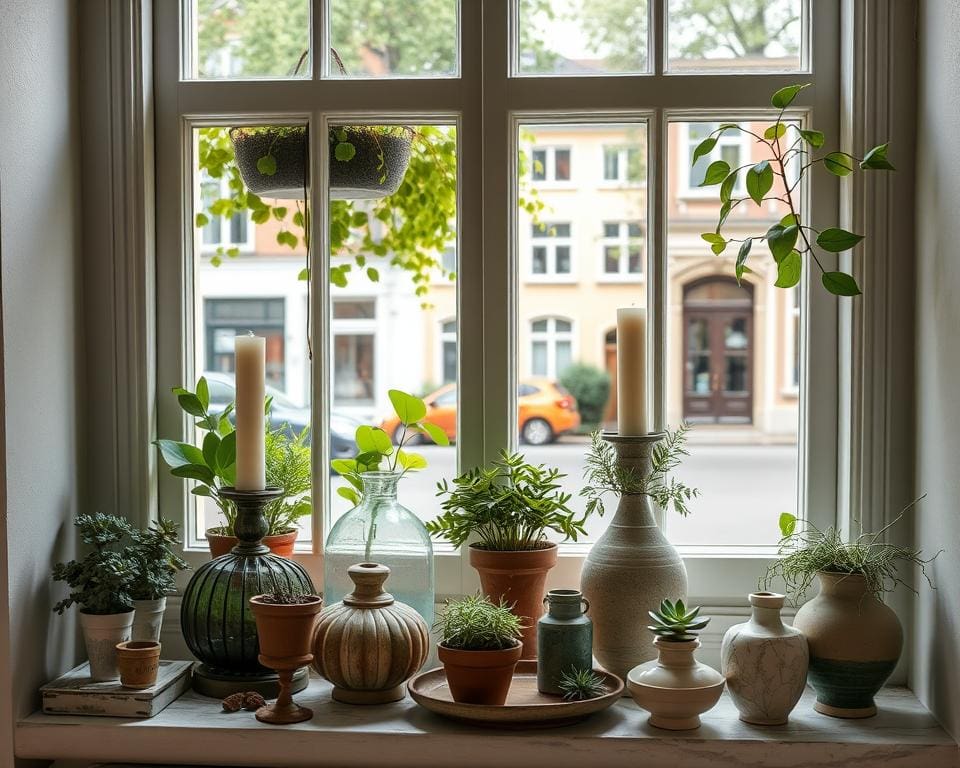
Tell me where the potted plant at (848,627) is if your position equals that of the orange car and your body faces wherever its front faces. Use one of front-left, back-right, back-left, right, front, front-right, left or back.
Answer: back-left

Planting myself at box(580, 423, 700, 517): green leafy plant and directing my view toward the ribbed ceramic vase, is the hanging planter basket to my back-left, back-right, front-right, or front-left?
front-right

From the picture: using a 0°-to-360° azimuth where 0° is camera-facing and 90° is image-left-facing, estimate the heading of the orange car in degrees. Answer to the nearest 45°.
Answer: approximately 90°
